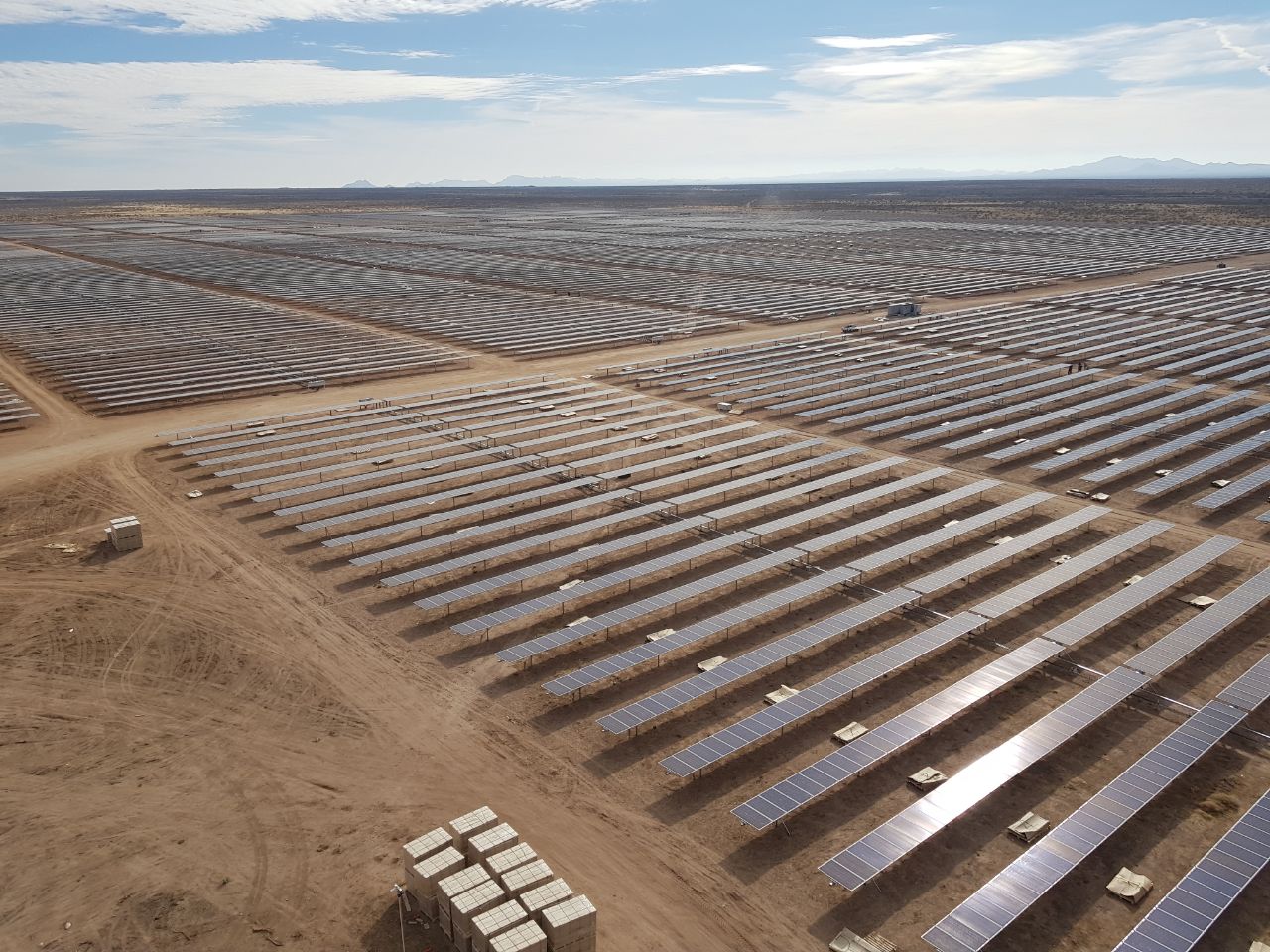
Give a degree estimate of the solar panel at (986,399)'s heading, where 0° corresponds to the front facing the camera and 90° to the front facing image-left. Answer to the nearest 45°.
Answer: approximately 315°

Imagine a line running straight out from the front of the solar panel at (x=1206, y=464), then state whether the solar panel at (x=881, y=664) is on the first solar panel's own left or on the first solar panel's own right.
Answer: on the first solar panel's own right

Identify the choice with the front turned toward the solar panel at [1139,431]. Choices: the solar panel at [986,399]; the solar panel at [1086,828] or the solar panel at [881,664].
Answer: the solar panel at [986,399]

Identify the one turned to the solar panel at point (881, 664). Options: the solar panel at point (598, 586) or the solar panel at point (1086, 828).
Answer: the solar panel at point (598, 586)

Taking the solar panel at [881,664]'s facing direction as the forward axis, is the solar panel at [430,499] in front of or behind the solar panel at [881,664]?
behind

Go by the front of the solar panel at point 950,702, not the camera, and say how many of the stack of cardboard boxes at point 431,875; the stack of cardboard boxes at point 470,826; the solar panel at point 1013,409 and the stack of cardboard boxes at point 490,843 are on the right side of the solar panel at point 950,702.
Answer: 3
